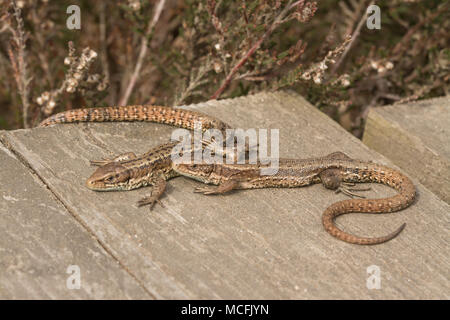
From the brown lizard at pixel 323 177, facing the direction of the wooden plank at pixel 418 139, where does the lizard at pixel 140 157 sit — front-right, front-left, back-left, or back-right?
back-left

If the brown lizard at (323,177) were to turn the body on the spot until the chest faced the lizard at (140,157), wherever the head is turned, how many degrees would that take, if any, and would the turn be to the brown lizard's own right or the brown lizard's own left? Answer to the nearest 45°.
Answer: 0° — it already faces it

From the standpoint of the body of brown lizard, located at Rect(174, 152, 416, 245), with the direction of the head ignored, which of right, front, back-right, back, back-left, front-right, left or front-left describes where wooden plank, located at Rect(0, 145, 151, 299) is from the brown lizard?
front-left

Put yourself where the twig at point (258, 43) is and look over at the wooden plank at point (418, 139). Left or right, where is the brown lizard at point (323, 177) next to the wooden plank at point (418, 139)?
right

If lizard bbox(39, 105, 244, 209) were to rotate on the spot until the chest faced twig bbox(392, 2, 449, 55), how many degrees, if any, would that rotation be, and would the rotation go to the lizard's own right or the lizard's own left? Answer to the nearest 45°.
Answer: approximately 180°

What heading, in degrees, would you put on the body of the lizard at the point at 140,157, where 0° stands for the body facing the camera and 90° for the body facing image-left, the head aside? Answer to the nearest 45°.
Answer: approximately 45°

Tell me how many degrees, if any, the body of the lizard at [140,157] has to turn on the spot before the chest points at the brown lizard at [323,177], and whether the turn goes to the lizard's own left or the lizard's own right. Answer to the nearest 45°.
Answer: approximately 135° to the lizard's own left

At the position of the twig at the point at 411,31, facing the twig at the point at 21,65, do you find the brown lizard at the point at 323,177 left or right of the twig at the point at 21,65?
left

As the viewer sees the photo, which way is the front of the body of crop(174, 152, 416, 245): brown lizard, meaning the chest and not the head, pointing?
to the viewer's left

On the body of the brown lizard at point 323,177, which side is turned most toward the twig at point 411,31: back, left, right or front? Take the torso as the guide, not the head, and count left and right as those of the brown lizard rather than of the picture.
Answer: right
